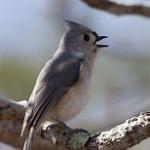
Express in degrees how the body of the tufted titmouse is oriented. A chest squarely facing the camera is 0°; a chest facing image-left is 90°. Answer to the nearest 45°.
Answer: approximately 270°
